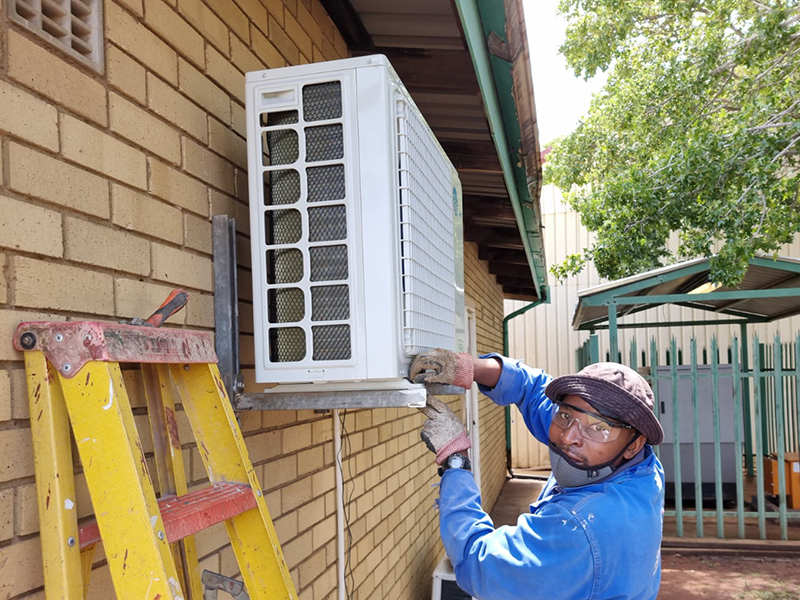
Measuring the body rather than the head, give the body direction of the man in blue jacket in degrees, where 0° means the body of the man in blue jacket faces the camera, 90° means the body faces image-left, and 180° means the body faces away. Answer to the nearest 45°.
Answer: approximately 90°

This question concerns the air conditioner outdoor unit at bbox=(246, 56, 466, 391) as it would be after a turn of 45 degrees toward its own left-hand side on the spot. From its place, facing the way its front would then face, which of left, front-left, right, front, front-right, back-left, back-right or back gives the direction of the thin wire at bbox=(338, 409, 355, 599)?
front-left

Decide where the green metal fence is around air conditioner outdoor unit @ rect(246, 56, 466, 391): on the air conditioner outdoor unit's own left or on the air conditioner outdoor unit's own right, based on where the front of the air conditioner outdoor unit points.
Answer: on the air conditioner outdoor unit's own left
